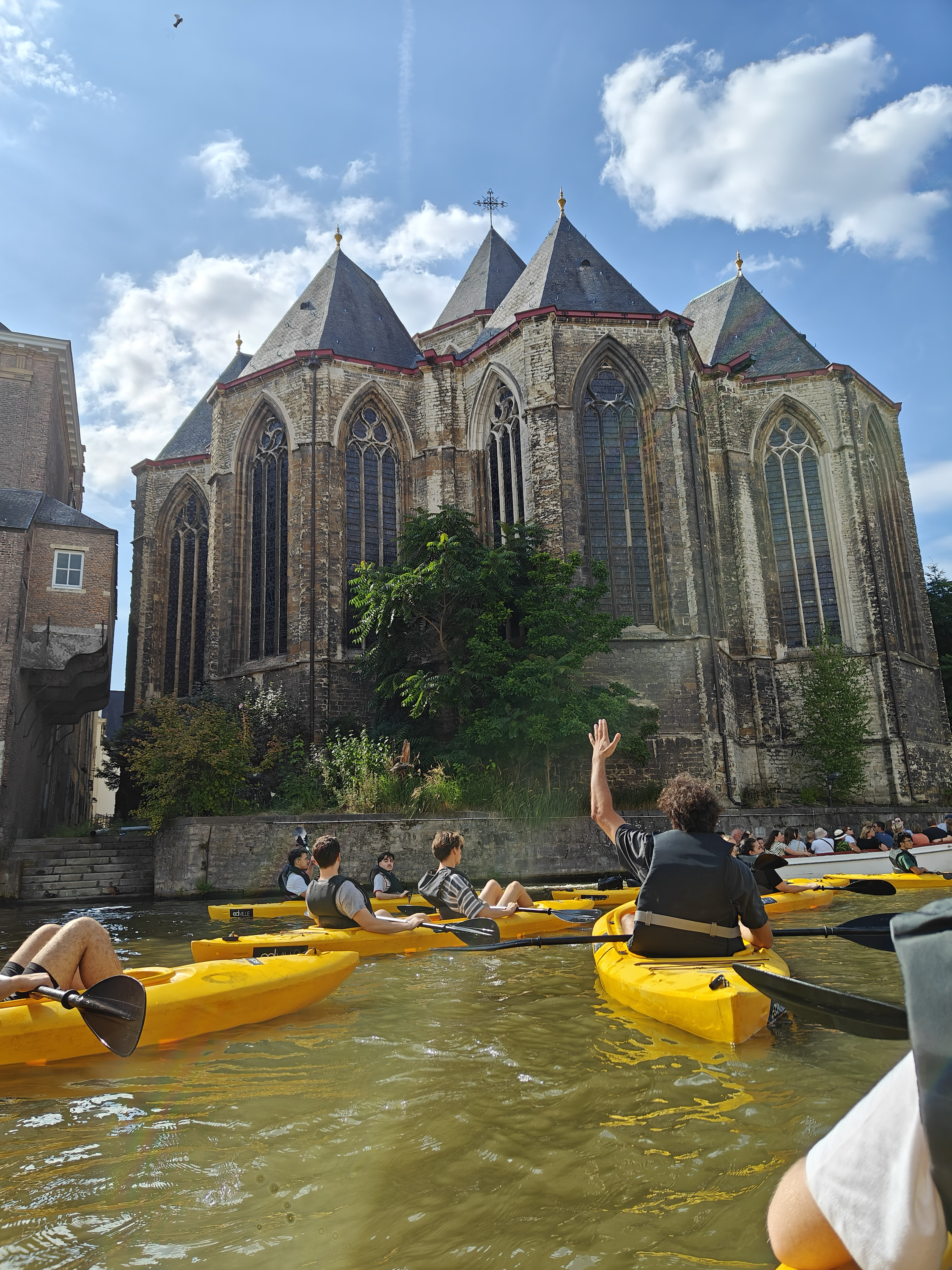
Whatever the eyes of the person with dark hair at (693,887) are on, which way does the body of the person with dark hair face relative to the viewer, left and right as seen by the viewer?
facing away from the viewer

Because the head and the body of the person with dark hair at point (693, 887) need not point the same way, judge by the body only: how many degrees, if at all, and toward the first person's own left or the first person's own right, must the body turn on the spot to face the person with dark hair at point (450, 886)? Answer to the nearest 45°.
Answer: approximately 45° to the first person's own left

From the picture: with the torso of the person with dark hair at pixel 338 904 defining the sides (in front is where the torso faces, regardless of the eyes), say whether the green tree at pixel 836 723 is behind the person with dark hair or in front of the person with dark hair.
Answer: in front

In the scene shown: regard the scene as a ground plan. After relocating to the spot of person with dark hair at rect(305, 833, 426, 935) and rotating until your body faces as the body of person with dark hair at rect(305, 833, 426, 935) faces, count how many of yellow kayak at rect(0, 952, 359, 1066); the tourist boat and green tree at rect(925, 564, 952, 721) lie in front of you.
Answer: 2

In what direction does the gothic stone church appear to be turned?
away from the camera

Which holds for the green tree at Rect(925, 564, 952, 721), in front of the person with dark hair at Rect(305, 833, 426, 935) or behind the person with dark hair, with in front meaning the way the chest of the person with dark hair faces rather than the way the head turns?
in front

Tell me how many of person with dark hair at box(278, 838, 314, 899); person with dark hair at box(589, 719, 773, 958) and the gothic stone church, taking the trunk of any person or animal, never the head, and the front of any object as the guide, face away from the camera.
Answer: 2

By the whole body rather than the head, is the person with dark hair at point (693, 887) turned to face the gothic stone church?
yes

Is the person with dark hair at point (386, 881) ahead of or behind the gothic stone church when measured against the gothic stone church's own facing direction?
behind

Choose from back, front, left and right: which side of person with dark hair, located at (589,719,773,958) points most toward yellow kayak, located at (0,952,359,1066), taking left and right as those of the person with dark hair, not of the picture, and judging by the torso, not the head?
left

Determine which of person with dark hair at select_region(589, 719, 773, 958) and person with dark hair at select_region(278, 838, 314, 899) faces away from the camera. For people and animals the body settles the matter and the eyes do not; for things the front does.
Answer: person with dark hair at select_region(589, 719, 773, 958)

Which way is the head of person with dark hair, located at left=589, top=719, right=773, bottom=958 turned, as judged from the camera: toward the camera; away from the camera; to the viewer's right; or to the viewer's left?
away from the camera

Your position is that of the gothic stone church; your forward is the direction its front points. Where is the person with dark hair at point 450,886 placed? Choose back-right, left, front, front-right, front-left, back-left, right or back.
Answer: back

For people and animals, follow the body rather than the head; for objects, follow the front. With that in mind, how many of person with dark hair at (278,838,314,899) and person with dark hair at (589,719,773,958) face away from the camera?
1
